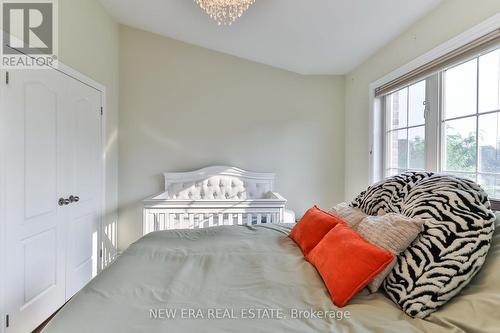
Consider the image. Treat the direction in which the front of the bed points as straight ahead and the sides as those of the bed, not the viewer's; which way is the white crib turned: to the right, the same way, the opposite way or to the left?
to the left

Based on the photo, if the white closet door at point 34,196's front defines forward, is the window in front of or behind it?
in front

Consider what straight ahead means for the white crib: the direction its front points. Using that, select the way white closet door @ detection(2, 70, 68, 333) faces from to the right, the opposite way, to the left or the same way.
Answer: to the left

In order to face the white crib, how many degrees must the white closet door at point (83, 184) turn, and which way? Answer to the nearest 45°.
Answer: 0° — it already faces it

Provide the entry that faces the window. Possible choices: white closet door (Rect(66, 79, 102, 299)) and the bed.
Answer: the white closet door

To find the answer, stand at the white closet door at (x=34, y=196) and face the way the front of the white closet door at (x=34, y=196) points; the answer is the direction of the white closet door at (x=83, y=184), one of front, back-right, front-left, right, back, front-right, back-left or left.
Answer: left

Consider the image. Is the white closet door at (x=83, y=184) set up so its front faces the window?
yes

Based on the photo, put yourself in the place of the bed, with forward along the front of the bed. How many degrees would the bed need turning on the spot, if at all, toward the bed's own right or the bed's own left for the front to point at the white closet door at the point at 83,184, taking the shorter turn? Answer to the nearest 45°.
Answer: approximately 45° to the bed's own right

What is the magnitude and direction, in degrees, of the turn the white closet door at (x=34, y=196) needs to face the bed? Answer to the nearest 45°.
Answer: approximately 45° to its right

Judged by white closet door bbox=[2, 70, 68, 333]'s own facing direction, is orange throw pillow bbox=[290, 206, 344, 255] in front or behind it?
in front

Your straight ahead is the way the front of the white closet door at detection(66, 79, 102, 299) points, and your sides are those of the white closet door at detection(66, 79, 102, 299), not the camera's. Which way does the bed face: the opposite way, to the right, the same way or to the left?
the opposite way

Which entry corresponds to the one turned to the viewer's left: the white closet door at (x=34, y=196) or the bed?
the bed

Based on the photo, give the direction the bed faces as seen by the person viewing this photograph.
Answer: facing to the left of the viewer

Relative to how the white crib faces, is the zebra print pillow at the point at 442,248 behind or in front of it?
in front

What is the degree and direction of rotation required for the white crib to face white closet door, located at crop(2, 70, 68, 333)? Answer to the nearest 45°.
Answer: approximately 90° to its right
